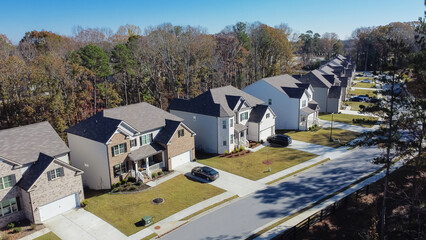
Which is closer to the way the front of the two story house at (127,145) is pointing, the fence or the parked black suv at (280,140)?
the fence

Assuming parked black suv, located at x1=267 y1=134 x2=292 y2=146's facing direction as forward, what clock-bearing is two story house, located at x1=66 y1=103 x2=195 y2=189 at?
The two story house is roughly at 9 o'clock from the parked black suv.

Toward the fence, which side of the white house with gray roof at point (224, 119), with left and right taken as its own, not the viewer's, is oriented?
front

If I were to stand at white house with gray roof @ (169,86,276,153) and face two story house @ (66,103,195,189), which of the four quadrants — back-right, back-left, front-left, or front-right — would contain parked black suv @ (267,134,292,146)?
back-left

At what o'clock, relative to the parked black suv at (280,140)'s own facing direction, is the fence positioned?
The fence is roughly at 7 o'clock from the parked black suv.

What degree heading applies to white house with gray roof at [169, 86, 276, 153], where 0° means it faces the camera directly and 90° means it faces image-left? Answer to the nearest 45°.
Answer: approximately 315°

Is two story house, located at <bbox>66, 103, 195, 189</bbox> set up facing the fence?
yes

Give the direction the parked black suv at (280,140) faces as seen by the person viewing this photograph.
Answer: facing away from the viewer and to the left of the viewer

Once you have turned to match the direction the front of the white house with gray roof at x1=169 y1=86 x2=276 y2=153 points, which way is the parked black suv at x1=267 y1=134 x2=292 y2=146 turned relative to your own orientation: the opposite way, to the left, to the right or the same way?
the opposite way

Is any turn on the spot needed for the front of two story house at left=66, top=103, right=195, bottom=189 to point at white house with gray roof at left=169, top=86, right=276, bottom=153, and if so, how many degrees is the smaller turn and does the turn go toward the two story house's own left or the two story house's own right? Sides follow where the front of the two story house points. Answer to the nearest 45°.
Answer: approximately 90° to the two story house's own left

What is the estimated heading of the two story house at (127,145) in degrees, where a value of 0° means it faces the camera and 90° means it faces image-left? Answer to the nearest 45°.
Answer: approximately 315°

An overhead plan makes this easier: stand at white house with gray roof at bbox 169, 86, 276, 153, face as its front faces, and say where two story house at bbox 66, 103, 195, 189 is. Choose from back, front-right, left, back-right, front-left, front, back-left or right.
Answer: right

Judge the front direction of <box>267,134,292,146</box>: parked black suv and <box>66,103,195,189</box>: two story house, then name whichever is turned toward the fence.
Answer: the two story house

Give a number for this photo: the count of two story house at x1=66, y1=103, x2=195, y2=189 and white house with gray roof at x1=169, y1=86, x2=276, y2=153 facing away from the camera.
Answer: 0
